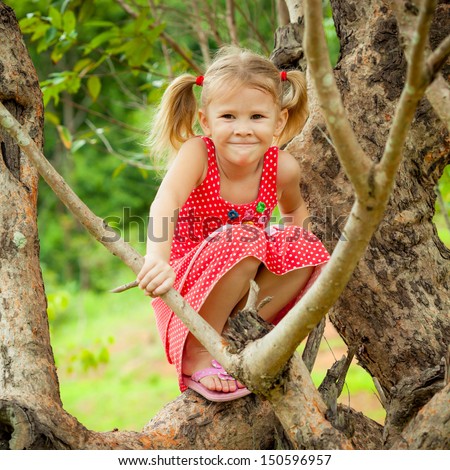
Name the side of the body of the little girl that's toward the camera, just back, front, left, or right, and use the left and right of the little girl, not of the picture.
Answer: front

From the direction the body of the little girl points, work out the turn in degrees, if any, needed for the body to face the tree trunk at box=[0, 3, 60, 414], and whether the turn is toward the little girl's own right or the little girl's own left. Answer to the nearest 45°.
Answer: approximately 45° to the little girl's own right
